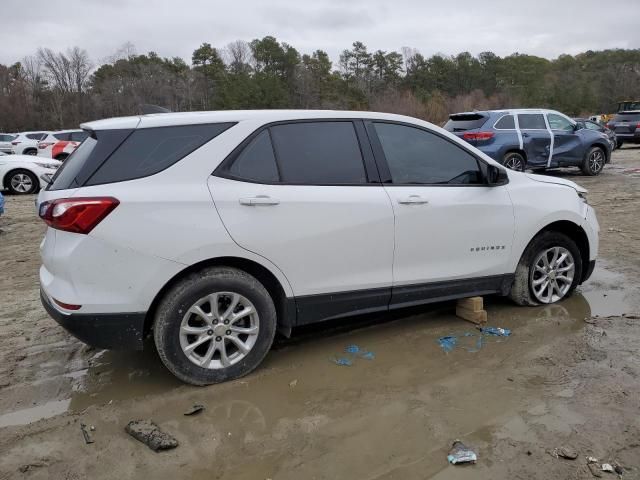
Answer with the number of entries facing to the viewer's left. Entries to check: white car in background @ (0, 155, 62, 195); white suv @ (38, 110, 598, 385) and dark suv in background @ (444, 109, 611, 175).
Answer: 0

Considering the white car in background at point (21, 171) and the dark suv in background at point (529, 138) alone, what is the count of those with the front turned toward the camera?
0

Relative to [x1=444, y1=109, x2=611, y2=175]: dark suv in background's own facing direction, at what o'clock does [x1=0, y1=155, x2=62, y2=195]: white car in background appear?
The white car in background is roughly at 7 o'clock from the dark suv in background.

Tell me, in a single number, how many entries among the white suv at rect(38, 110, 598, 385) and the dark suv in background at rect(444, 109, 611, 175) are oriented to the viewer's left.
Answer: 0

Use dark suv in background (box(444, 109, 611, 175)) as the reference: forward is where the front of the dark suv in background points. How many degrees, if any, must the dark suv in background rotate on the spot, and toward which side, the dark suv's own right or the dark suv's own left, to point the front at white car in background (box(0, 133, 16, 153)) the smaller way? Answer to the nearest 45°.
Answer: approximately 135° to the dark suv's own left

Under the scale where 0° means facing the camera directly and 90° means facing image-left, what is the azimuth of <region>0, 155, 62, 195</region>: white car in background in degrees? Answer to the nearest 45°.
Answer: approximately 270°

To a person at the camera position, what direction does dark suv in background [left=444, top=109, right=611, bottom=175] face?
facing away from the viewer and to the right of the viewer

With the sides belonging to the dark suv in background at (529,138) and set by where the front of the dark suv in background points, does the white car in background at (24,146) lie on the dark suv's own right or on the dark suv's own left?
on the dark suv's own left

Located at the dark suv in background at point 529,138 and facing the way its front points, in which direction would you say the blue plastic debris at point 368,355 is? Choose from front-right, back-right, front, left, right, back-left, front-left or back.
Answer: back-right

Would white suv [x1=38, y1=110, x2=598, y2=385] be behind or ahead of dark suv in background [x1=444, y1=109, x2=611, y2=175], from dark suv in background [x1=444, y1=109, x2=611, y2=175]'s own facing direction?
behind

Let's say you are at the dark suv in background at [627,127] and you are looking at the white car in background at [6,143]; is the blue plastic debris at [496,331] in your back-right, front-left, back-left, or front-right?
front-left

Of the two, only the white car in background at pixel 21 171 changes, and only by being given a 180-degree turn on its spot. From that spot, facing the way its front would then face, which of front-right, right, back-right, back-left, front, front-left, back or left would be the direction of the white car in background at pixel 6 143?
right

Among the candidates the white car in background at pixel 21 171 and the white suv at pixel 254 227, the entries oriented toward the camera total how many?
0

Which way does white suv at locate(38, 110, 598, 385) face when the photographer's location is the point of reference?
facing away from the viewer and to the right of the viewer

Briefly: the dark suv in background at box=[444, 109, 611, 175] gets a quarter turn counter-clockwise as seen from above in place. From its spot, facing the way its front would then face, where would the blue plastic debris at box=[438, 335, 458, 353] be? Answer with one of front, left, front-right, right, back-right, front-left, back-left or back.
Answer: back-left

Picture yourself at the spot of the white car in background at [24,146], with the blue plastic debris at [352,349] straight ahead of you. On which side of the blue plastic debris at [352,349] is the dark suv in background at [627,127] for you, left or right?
left

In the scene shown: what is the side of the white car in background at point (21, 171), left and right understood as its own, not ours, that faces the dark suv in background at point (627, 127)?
front

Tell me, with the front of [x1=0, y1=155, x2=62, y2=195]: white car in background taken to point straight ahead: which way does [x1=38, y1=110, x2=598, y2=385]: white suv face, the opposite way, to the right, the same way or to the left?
the same way
